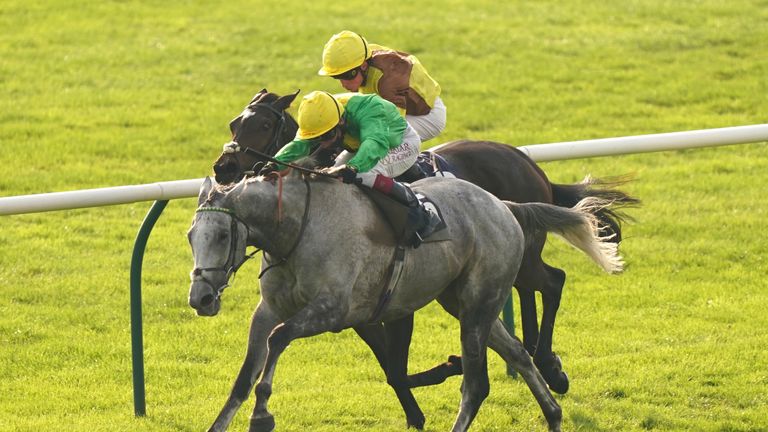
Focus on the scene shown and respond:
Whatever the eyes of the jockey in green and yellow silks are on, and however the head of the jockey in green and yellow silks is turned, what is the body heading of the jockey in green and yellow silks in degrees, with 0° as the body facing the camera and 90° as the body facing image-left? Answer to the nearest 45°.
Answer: approximately 45°

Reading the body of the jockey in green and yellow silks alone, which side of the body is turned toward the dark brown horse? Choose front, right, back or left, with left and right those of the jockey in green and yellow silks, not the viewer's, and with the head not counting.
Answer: right

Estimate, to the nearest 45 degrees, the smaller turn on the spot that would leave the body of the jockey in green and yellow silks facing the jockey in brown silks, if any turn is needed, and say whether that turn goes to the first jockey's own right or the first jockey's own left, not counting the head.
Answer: approximately 135° to the first jockey's own right
